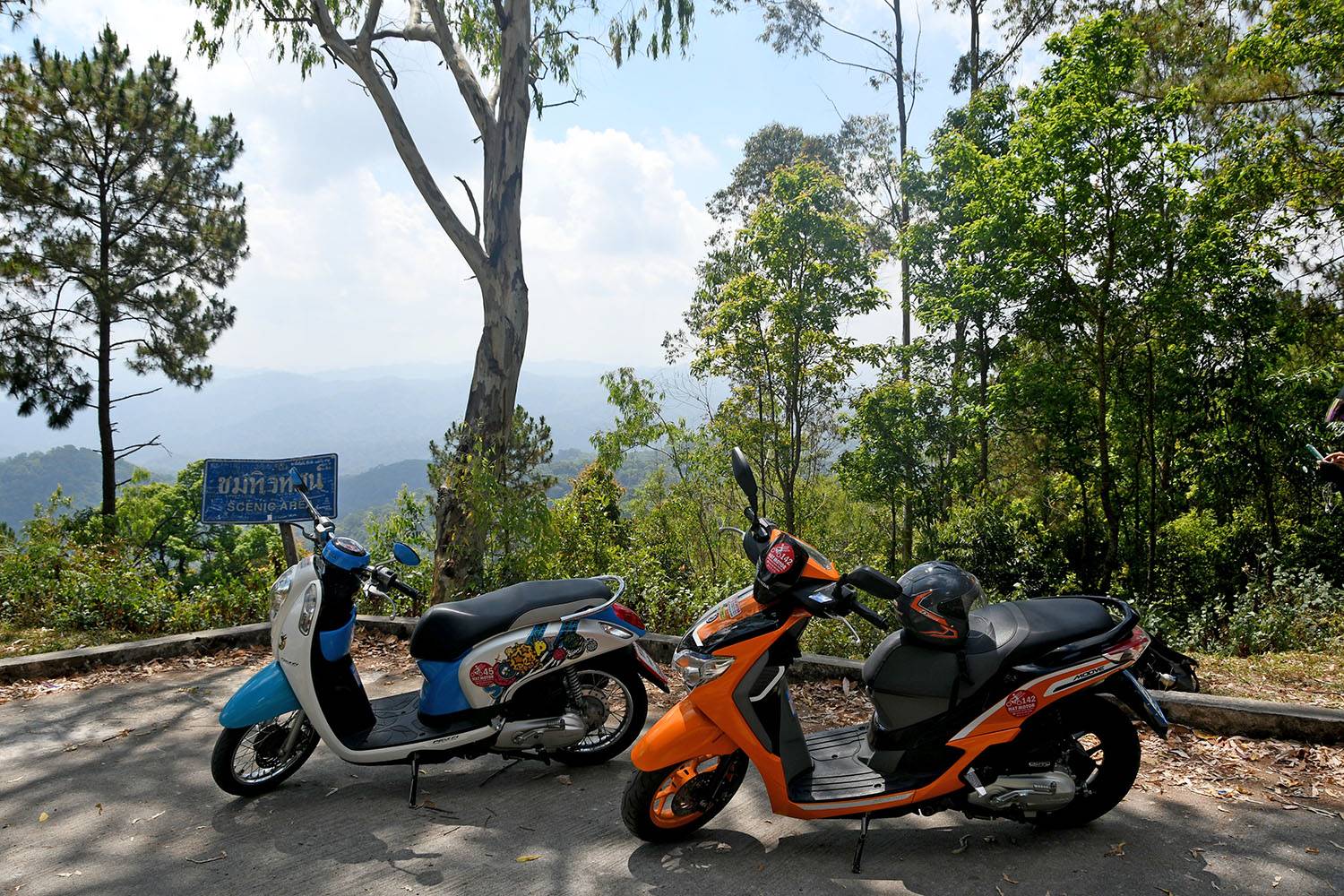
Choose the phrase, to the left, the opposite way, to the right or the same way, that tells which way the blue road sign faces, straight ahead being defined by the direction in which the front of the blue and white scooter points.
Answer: to the left

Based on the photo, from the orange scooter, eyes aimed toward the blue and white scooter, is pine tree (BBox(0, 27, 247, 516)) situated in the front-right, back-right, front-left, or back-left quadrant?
front-right

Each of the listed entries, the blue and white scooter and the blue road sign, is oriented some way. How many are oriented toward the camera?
1

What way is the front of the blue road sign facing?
toward the camera

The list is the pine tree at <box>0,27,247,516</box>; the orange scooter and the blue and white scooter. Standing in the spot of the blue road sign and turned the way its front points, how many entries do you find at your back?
1

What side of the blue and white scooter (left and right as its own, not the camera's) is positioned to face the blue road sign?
right

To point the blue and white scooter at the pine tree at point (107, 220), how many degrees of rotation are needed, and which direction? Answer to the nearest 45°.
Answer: approximately 90° to its right

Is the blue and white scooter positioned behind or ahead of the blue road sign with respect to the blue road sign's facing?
ahead

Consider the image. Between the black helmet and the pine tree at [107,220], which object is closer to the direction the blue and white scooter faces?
the pine tree

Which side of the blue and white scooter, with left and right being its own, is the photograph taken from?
left

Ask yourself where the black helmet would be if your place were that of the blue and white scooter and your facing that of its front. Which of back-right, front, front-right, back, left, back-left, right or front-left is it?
back-left
